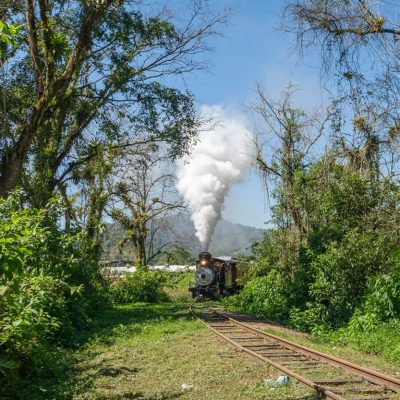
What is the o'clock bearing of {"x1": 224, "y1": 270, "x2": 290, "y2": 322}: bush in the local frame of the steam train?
The bush is roughly at 10 o'clock from the steam train.

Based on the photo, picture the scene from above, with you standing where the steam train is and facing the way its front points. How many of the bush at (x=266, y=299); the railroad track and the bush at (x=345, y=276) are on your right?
0

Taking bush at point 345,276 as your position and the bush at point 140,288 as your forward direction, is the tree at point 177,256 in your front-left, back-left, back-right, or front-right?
front-right

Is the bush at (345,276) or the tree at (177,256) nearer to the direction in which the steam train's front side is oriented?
the bush

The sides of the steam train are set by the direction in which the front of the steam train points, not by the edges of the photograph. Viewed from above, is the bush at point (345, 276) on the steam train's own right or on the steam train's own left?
on the steam train's own left

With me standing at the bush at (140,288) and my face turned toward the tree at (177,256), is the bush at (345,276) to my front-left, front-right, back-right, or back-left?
back-right

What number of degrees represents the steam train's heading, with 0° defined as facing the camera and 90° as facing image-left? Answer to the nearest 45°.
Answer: approximately 45°

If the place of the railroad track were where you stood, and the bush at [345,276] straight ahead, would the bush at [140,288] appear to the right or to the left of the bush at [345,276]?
left

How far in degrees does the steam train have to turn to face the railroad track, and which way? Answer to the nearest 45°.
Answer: approximately 45° to its left

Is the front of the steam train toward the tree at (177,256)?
no

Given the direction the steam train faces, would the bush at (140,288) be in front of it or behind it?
in front
